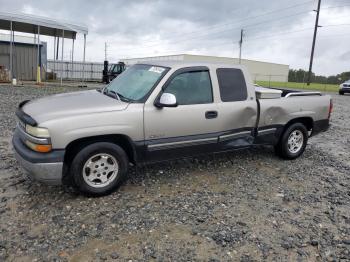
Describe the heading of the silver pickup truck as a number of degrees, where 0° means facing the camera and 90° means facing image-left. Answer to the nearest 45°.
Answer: approximately 45°

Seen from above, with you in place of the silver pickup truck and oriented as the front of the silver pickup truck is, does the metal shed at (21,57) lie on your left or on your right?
on your right

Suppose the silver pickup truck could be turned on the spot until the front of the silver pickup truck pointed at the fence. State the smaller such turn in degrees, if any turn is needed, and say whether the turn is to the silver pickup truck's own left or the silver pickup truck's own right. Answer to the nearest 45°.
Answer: approximately 135° to the silver pickup truck's own right
